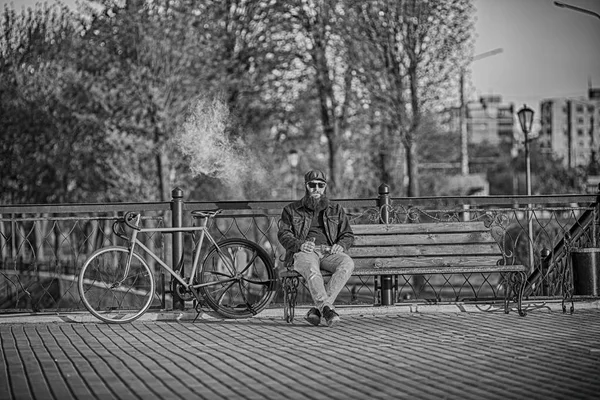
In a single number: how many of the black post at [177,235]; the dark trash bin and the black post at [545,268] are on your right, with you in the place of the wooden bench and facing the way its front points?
1

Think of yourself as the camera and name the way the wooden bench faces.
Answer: facing the viewer

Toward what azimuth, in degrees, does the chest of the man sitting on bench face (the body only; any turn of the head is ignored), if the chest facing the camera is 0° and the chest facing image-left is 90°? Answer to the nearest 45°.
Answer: approximately 0°

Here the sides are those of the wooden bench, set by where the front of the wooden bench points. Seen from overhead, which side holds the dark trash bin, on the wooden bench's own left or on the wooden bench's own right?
on the wooden bench's own left

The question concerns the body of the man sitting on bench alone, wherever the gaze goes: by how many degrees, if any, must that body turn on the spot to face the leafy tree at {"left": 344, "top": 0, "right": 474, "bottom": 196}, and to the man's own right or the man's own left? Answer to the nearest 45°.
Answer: approximately 180°

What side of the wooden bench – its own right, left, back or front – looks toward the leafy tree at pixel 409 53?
back

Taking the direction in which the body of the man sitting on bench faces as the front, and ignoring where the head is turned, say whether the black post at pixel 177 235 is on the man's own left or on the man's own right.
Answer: on the man's own right

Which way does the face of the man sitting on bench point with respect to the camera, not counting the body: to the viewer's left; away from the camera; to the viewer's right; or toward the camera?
toward the camera

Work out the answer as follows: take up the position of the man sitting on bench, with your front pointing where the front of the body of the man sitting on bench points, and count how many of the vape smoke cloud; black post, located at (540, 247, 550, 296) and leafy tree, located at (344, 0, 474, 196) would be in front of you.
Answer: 0

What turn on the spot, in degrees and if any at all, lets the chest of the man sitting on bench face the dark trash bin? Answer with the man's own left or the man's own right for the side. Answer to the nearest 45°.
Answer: approximately 90° to the man's own left
